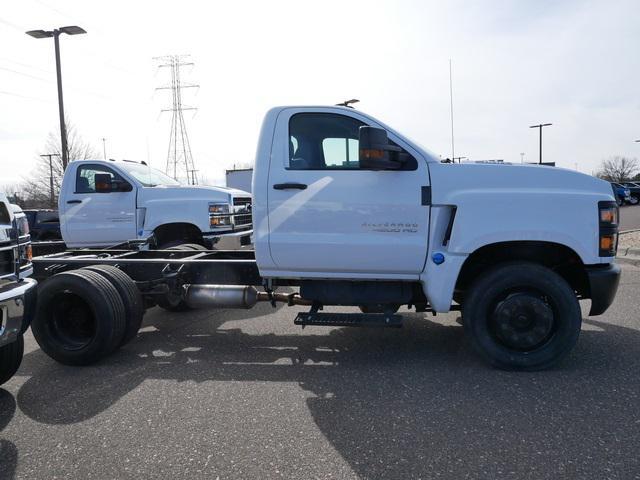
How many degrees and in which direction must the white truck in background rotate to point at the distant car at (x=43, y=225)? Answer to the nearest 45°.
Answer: approximately 135° to its left

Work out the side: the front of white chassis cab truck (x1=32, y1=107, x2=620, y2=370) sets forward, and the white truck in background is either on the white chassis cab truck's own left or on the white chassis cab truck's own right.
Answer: on the white chassis cab truck's own left

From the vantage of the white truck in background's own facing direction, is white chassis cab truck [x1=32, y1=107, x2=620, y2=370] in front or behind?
in front

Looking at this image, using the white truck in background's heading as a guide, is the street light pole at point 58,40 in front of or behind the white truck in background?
behind

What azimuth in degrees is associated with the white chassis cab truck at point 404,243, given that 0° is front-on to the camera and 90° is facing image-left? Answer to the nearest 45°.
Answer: approximately 270°

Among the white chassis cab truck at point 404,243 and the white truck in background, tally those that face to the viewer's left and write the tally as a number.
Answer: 0

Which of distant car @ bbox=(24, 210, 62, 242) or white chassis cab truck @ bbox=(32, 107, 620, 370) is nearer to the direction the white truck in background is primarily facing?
the white chassis cab truck

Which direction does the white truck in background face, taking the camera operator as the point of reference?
facing the viewer and to the right of the viewer

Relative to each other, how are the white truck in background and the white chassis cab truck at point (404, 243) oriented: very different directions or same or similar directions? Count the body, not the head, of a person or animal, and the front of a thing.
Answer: same or similar directions

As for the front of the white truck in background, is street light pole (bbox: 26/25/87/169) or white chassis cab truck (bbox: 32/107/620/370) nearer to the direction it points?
the white chassis cab truck
